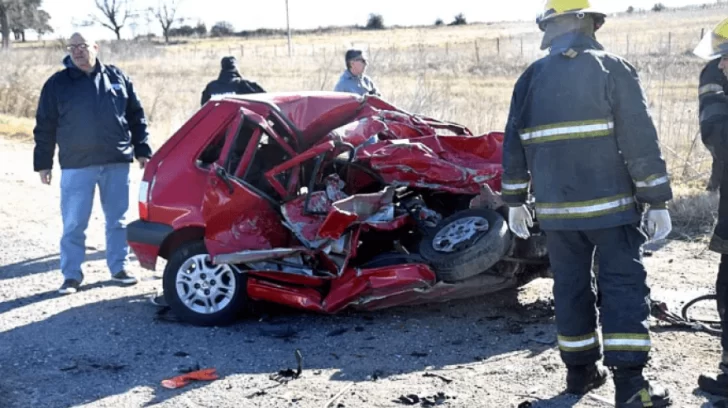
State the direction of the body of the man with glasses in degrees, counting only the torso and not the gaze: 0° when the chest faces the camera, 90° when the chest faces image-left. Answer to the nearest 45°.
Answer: approximately 0°

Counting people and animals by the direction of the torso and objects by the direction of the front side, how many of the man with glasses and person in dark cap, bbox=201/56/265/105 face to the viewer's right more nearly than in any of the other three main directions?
0

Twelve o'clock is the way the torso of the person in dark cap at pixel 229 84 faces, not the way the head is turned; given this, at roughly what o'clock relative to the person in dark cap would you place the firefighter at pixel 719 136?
The firefighter is roughly at 5 o'clock from the person in dark cap.

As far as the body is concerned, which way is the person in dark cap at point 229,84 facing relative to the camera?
away from the camera

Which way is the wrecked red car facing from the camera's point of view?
to the viewer's right

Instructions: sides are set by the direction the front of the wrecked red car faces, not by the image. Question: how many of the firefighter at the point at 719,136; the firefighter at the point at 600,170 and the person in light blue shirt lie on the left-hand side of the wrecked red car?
1

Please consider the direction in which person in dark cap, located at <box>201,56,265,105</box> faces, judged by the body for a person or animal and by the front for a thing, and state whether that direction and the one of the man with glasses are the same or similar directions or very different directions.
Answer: very different directions

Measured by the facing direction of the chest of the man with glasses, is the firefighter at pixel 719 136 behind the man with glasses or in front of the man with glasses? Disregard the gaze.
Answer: in front

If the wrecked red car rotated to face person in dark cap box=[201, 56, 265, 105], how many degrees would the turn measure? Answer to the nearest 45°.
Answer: approximately 90° to its left

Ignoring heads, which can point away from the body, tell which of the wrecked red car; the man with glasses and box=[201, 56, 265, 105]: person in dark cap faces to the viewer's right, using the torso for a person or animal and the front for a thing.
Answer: the wrecked red car

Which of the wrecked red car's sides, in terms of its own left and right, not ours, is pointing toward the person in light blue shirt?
left

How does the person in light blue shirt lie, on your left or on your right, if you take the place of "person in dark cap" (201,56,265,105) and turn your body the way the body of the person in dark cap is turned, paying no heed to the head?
on your right

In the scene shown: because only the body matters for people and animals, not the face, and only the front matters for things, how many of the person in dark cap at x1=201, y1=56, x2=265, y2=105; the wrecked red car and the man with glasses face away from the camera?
1

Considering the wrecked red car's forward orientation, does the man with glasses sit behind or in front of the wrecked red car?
behind

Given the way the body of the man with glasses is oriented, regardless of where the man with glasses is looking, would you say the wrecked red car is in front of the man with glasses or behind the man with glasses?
in front

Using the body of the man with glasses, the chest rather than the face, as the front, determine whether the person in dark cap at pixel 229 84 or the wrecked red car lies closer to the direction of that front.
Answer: the wrecked red car
